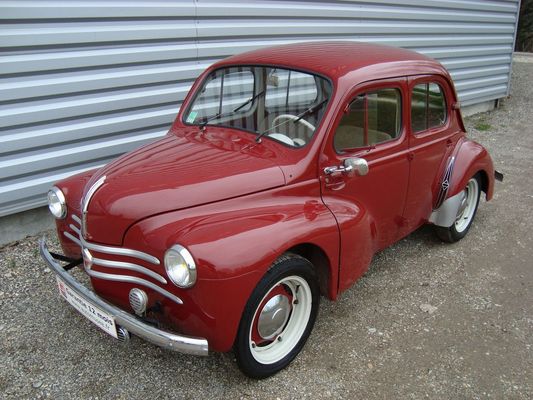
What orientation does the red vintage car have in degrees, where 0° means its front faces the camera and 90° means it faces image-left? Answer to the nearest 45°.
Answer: approximately 45°
